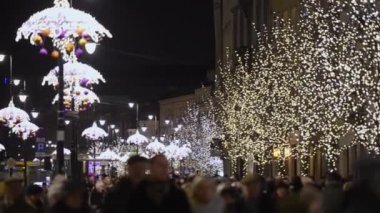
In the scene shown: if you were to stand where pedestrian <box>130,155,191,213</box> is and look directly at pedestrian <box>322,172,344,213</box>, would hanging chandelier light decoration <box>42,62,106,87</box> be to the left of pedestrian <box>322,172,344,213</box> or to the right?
left
